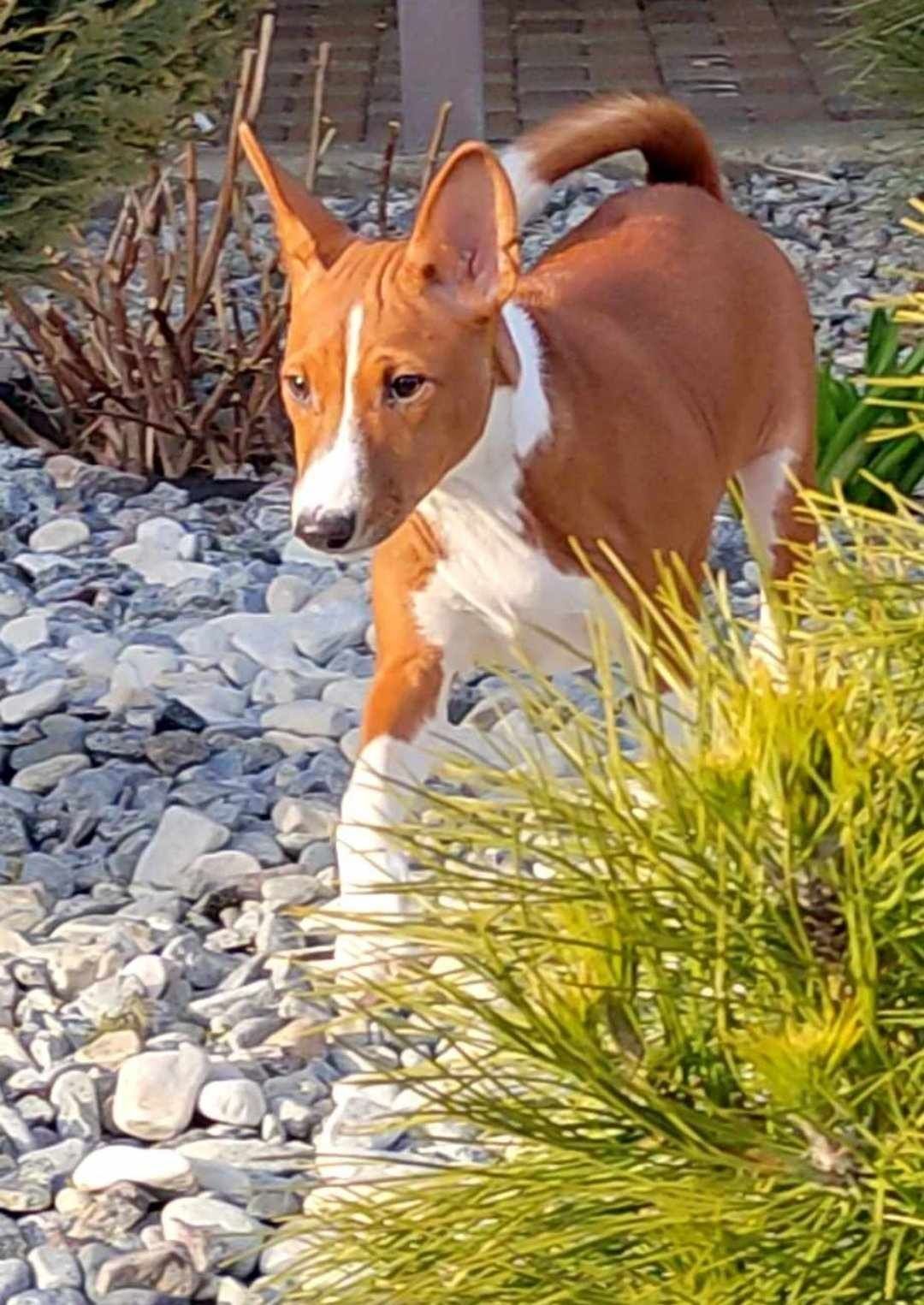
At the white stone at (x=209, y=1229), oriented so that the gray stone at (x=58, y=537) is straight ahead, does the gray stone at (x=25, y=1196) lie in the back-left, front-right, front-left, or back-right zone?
front-left

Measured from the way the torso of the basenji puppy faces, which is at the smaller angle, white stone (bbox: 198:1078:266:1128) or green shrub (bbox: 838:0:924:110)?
the white stone

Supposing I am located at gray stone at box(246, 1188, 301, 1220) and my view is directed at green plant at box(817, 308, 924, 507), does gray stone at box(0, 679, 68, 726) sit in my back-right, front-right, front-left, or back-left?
front-left

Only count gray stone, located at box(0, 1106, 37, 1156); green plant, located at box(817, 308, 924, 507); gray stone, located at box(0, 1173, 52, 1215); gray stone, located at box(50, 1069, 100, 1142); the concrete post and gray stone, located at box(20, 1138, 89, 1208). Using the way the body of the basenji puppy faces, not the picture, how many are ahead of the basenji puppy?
4

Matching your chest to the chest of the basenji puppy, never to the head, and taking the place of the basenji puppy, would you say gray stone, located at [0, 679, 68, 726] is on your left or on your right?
on your right

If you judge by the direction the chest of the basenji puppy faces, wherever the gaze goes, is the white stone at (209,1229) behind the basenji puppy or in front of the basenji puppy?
in front

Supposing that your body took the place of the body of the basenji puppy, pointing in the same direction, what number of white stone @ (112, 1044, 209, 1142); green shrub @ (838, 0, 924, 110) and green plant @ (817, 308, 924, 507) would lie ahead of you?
1

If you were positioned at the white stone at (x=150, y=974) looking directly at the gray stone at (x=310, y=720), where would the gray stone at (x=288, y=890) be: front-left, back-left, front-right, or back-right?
front-right

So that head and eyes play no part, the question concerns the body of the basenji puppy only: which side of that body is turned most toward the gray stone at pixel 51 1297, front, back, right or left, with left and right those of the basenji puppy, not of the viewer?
front

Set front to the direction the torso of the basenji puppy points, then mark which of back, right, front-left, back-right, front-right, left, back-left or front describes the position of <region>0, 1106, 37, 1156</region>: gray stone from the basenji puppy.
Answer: front

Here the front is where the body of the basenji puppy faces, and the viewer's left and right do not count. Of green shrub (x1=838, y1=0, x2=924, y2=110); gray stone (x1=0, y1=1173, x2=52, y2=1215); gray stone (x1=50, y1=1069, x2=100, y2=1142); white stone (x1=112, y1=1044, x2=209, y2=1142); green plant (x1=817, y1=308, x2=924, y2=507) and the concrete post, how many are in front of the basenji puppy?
3

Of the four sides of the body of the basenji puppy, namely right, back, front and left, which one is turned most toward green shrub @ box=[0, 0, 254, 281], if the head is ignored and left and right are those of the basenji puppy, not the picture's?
right

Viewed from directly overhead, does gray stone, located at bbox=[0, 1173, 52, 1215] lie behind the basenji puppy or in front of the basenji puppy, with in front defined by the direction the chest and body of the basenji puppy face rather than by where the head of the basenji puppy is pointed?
in front

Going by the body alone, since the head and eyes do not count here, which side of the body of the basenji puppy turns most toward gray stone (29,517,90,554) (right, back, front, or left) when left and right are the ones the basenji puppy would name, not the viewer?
right

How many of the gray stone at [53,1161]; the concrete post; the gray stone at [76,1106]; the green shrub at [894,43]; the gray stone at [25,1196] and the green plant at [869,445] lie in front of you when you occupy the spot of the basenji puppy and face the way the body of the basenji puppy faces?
3

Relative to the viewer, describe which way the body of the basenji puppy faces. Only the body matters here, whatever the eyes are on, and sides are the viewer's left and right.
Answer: facing the viewer and to the left of the viewer

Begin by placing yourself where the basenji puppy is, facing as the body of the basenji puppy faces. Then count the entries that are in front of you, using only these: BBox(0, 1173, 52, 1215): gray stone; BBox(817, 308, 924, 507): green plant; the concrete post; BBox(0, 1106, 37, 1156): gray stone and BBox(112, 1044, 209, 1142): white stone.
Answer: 3

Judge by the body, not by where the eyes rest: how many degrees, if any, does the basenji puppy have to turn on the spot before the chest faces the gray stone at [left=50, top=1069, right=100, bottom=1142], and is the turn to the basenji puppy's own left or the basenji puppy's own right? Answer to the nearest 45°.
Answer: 0° — it already faces it

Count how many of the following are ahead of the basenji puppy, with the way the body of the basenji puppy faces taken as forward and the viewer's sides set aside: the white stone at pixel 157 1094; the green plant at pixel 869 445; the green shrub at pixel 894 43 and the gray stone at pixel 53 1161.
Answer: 2

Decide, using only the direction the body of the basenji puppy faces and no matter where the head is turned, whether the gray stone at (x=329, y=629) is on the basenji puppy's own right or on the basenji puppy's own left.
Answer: on the basenji puppy's own right
